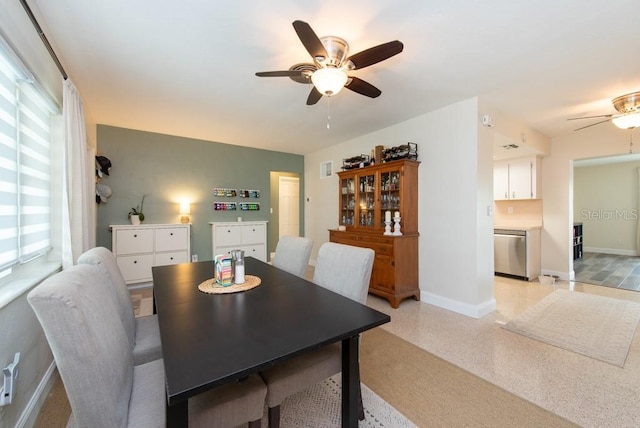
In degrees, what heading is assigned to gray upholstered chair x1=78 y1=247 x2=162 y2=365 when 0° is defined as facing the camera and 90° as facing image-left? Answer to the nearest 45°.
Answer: approximately 270°

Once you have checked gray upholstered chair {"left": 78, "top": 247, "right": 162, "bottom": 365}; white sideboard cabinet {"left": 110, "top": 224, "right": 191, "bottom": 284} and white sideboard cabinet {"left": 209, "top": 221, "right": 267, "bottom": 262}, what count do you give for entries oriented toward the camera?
2

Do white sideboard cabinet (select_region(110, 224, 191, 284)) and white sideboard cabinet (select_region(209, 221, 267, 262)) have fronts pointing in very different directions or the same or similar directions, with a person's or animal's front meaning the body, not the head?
same or similar directions

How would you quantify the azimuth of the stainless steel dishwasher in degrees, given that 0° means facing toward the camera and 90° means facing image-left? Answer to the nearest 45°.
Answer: approximately 45°

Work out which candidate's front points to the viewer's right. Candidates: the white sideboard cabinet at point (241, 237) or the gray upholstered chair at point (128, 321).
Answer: the gray upholstered chair

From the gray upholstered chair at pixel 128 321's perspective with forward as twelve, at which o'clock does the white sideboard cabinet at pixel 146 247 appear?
The white sideboard cabinet is roughly at 9 o'clock from the gray upholstered chair.

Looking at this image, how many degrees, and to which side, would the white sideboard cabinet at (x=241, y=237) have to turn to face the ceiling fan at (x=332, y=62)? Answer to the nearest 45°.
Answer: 0° — it already faces it

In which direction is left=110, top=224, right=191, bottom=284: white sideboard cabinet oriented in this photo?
toward the camera

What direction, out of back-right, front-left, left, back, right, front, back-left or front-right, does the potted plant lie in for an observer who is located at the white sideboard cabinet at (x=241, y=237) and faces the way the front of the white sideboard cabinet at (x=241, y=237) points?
right

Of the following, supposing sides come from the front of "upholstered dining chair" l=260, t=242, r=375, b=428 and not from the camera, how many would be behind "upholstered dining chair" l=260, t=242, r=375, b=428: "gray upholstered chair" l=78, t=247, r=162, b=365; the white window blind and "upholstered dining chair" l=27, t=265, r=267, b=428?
0

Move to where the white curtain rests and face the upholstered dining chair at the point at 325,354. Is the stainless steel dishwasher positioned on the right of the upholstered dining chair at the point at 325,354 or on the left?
left

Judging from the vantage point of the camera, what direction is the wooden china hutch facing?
facing the viewer and to the left of the viewer

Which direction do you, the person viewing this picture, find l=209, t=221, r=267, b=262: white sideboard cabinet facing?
facing the viewer

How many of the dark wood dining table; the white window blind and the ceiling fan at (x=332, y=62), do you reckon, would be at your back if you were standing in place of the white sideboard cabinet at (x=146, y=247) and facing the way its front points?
0

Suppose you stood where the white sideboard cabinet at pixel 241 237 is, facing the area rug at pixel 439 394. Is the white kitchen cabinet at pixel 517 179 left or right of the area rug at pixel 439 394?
left
